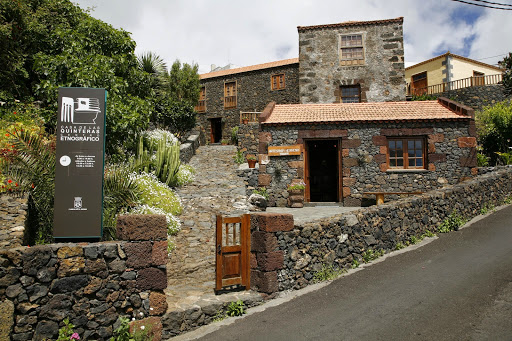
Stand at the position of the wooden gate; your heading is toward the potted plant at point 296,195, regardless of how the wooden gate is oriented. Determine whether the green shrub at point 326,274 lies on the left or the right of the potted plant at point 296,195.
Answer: right

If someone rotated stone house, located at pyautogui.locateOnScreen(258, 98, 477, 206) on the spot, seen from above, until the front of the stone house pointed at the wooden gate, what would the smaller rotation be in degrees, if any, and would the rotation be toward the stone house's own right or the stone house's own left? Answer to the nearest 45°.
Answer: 0° — it already faces it

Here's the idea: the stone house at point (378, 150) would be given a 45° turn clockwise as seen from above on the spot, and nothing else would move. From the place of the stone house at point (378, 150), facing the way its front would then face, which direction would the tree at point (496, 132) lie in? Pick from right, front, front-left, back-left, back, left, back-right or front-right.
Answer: back

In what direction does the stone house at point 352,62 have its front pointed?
toward the camera

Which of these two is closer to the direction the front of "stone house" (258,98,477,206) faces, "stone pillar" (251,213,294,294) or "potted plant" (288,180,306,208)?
the stone pillar

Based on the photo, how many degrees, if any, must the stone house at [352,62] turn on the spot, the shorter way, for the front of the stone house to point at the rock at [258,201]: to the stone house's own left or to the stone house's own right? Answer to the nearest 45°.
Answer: approximately 45° to the stone house's own right

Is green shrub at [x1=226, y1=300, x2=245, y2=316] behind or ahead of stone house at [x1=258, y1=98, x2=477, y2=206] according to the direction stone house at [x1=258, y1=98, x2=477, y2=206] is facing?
ahead

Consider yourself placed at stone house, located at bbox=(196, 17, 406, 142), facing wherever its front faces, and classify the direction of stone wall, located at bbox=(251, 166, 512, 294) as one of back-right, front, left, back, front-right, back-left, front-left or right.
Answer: front

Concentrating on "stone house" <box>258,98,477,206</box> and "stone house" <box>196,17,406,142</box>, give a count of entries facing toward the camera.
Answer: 2

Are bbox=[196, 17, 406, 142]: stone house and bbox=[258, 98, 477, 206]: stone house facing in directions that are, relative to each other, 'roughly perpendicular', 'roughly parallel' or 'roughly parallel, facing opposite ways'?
roughly parallel

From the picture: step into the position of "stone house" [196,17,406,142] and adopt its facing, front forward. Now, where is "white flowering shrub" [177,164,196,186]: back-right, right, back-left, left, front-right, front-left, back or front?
front-right

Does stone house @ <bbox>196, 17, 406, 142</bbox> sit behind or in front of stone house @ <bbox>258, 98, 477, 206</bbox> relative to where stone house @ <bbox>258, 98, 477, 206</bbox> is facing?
behind

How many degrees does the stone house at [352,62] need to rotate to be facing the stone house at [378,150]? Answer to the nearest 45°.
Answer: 0° — it already faces it

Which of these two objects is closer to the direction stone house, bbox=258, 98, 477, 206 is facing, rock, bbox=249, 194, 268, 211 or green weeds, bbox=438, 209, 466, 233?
the green weeds

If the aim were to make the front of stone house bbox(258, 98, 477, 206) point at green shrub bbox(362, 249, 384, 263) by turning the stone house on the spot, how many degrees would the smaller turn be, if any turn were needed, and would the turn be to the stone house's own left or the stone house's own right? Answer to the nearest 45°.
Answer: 0° — it already faces it

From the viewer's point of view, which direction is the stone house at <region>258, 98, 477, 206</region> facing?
toward the camera
